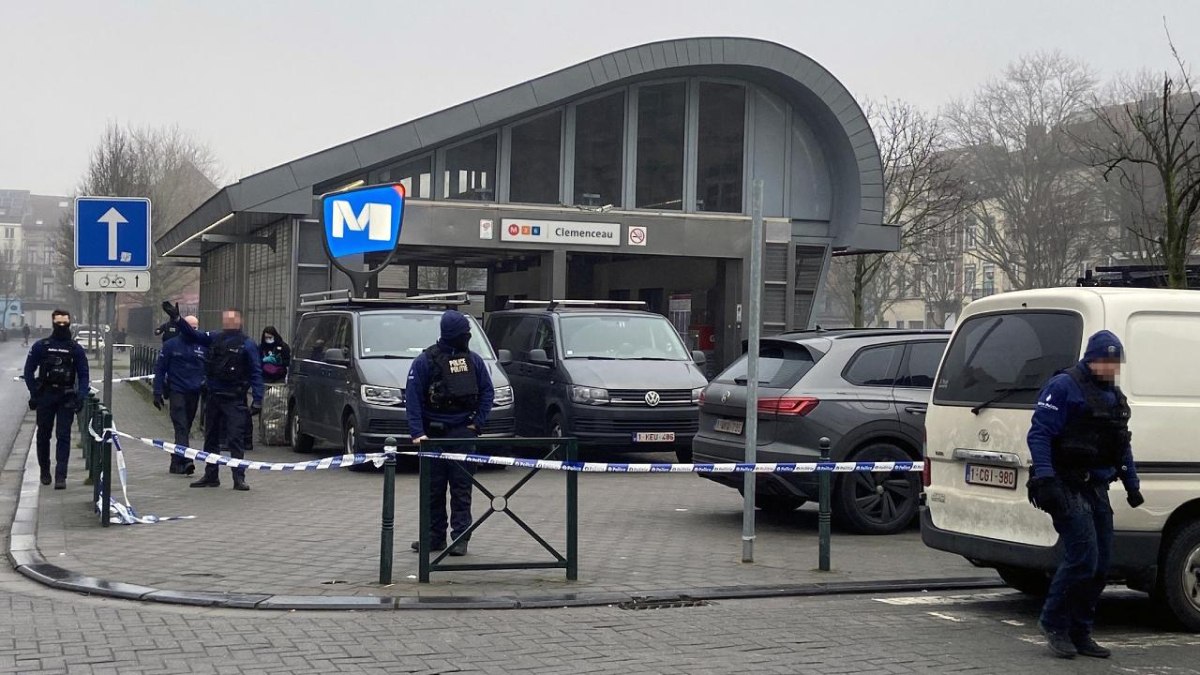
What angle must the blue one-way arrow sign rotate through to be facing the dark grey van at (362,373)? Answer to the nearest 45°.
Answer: approximately 135° to its left

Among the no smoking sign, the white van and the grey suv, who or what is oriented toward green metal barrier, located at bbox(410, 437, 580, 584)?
the no smoking sign

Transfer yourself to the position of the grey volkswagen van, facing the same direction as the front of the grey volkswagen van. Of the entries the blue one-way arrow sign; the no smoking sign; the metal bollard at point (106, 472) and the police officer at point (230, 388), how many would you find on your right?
3

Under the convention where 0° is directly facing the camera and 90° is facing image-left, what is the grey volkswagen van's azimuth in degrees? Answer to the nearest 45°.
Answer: approximately 315°

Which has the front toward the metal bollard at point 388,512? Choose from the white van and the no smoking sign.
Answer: the no smoking sign

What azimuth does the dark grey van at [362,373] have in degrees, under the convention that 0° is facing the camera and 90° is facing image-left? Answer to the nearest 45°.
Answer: approximately 315°
